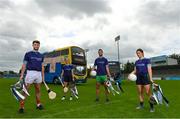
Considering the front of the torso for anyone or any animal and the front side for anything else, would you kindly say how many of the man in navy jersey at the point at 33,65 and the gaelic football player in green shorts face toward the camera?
2

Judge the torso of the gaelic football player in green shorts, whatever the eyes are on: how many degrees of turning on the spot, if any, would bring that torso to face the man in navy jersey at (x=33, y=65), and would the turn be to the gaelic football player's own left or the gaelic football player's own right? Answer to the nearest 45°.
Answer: approximately 45° to the gaelic football player's own right

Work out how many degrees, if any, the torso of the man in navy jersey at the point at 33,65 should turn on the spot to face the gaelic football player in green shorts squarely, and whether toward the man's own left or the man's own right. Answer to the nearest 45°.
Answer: approximately 135° to the man's own left

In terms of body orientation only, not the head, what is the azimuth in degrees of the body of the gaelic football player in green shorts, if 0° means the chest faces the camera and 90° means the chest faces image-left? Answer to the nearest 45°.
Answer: approximately 0°

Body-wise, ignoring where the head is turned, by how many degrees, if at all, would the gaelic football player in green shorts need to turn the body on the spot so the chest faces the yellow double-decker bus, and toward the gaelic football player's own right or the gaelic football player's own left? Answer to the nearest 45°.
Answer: approximately 180°
